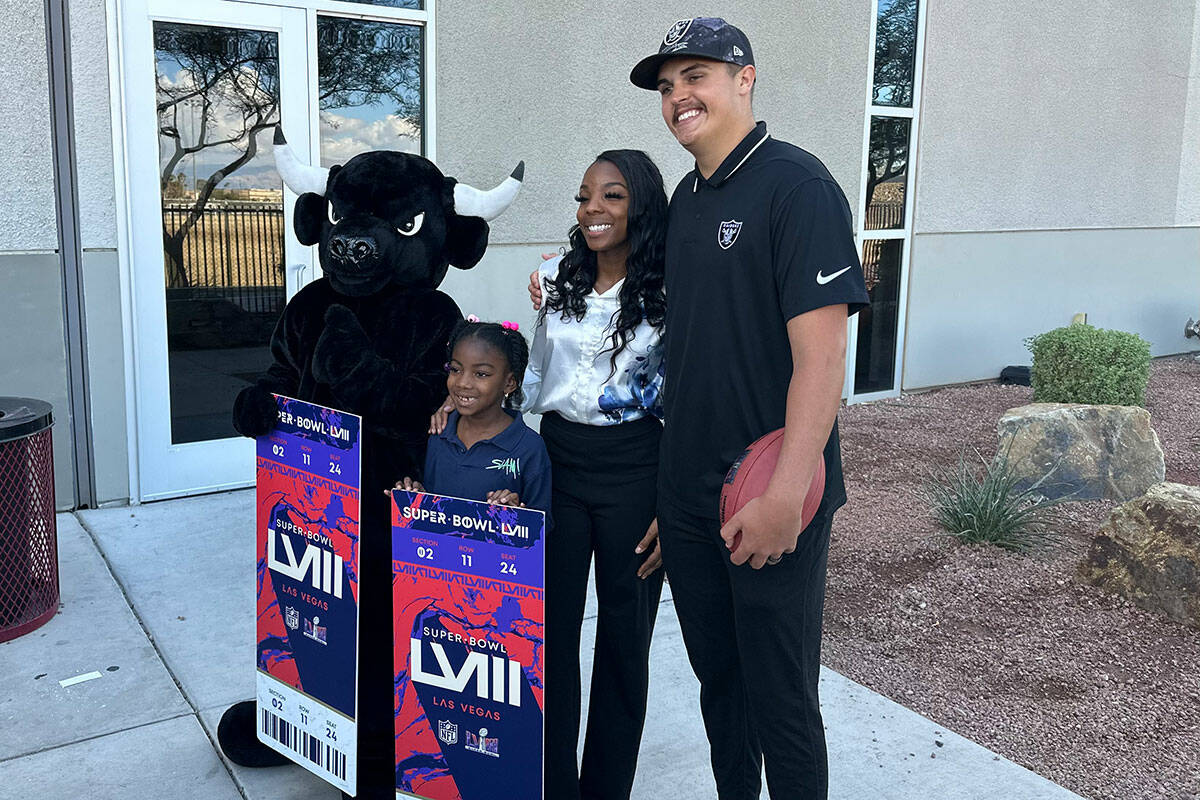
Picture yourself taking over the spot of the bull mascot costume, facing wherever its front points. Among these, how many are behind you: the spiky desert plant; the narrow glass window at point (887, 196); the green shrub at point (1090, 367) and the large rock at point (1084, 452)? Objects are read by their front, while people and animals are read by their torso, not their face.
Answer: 4

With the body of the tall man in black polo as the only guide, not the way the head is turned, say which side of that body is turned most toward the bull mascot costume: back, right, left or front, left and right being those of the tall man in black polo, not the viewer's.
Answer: right

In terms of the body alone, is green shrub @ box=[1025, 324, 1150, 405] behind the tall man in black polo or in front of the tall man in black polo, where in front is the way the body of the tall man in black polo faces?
behind

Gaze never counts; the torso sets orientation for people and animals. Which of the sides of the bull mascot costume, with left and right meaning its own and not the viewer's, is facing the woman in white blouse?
left

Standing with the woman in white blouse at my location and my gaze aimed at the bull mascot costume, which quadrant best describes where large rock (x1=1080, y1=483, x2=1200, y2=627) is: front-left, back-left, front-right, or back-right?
back-right

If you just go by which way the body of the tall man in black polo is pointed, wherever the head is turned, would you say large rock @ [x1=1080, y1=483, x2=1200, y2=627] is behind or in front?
behind

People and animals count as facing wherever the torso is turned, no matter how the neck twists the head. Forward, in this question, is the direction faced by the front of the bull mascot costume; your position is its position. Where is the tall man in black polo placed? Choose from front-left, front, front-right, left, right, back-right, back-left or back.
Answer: left

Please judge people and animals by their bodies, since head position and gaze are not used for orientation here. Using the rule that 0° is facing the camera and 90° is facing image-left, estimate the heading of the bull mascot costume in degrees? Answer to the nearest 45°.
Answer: approximately 45°

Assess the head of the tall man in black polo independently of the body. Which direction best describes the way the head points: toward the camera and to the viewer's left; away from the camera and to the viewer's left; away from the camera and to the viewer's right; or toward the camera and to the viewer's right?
toward the camera and to the viewer's left

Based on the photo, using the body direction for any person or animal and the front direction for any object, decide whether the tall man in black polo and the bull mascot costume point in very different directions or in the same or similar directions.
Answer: same or similar directions

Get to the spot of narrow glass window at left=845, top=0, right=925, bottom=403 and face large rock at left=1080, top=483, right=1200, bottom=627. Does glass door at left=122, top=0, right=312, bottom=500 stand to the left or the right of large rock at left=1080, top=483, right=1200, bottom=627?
right

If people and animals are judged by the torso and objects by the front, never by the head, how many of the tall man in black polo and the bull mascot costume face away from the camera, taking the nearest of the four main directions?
0

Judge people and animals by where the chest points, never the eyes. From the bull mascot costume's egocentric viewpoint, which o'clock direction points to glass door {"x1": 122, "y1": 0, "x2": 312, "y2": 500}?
The glass door is roughly at 4 o'clock from the bull mascot costume.
